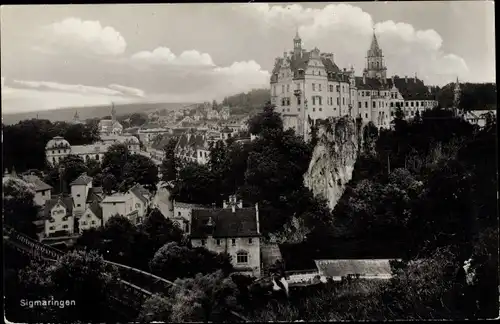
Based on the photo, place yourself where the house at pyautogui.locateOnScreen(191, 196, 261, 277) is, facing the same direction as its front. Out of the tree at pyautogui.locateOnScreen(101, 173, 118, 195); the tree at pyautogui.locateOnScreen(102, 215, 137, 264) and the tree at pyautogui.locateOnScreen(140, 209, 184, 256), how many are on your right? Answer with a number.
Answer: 3

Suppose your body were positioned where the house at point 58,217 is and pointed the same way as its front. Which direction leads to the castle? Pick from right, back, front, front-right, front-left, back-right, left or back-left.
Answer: left

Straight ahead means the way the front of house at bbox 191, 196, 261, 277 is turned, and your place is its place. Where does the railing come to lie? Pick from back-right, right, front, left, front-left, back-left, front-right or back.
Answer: right

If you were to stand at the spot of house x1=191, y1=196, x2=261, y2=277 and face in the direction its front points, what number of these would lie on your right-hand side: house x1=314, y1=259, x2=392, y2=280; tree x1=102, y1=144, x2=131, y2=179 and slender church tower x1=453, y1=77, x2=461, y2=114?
1

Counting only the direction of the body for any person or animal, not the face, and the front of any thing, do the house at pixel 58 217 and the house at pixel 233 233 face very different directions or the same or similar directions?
same or similar directions

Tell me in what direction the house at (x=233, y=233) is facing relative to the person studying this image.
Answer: facing the viewer

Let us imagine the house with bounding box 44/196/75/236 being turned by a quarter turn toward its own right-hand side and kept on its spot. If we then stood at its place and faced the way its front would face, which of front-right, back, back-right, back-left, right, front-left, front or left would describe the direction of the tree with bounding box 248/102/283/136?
back

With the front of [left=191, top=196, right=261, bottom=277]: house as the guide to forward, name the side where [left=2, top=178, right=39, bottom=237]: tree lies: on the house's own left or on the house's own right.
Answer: on the house's own right

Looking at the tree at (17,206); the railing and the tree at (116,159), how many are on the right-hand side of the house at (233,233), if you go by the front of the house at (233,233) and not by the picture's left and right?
3

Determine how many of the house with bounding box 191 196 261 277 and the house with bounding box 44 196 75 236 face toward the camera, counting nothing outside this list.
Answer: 2

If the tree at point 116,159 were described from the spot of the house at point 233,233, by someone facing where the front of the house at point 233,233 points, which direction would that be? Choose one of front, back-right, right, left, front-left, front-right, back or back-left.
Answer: right

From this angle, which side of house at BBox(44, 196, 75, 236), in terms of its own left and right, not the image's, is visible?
front

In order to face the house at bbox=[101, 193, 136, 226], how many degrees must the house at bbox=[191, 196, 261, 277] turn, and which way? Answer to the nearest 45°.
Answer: approximately 90° to its right
